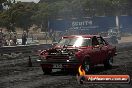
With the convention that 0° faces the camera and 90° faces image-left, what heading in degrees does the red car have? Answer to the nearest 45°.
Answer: approximately 45°
